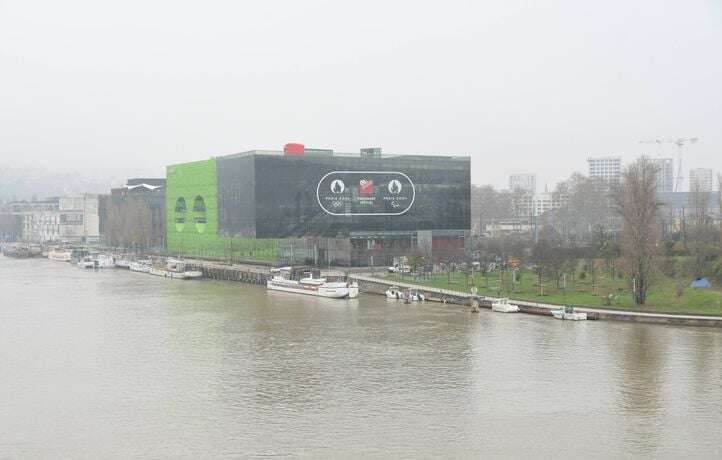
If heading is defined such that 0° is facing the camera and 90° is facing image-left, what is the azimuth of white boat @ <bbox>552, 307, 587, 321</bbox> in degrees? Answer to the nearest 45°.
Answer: approximately 90°

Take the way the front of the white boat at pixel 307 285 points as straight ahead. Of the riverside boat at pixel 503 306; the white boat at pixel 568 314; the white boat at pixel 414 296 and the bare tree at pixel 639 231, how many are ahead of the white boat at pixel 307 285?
4

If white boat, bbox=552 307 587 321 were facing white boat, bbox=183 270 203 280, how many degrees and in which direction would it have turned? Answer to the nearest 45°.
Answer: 0° — it already faces it

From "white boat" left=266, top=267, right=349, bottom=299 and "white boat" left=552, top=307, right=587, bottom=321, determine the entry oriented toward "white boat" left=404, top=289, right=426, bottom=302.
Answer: "white boat" left=266, top=267, right=349, bottom=299

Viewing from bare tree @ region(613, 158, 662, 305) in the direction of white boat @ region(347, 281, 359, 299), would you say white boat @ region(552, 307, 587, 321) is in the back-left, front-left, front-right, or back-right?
front-left

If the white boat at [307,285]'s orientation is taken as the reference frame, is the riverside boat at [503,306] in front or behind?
in front

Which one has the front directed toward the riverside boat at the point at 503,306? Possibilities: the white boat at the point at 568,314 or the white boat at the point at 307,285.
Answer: the white boat at the point at 307,285

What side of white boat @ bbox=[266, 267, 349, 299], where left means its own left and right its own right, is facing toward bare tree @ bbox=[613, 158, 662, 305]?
front

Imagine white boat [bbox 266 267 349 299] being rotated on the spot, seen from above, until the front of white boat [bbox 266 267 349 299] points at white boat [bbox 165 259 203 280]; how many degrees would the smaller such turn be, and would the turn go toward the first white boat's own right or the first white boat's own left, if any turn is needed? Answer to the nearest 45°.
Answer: approximately 180°
